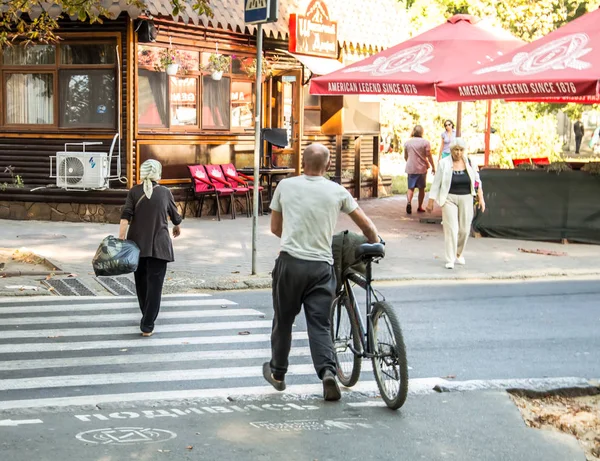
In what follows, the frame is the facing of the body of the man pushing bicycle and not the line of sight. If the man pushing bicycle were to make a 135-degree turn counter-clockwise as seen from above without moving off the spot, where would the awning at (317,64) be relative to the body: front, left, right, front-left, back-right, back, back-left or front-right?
back-right

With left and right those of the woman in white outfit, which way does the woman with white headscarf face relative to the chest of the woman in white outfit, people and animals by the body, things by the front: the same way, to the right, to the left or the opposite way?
the opposite way

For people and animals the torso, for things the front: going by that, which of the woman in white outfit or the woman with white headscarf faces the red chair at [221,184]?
the woman with white headscarf

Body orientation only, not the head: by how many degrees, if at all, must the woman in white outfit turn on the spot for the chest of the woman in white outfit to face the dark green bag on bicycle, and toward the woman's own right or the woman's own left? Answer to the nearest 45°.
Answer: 0° — they already face it

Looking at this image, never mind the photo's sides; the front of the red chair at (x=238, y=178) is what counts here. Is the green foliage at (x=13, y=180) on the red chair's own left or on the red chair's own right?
on the red chair's own right

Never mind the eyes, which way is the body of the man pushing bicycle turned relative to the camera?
away from the camera

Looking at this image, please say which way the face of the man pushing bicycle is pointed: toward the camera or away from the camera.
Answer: away from the camera

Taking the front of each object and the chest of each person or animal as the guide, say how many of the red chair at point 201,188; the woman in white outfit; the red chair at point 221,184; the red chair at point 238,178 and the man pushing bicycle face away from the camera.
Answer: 1

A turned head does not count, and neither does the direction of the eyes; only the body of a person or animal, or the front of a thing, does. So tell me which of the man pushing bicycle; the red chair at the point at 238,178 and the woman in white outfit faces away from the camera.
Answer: the man pushing bicycle

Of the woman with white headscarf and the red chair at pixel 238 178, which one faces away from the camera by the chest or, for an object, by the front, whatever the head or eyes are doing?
the woman with white headscarf

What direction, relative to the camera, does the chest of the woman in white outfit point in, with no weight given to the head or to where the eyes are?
toward the camera

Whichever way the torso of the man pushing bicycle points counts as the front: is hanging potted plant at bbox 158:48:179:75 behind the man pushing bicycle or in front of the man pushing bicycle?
in front

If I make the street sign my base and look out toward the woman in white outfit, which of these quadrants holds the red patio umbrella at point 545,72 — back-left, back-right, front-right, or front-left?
front-left

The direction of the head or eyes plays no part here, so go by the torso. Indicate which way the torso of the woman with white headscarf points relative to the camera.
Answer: away from the camera

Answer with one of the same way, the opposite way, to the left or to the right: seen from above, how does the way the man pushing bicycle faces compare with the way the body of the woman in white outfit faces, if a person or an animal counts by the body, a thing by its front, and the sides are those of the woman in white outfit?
the opposite way

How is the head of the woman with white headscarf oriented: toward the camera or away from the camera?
away from the camera

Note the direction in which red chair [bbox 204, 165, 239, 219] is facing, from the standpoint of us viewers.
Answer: facing the viewer and to the right of the viewer

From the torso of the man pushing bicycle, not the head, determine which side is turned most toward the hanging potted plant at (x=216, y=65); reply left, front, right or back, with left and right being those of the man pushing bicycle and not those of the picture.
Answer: front
